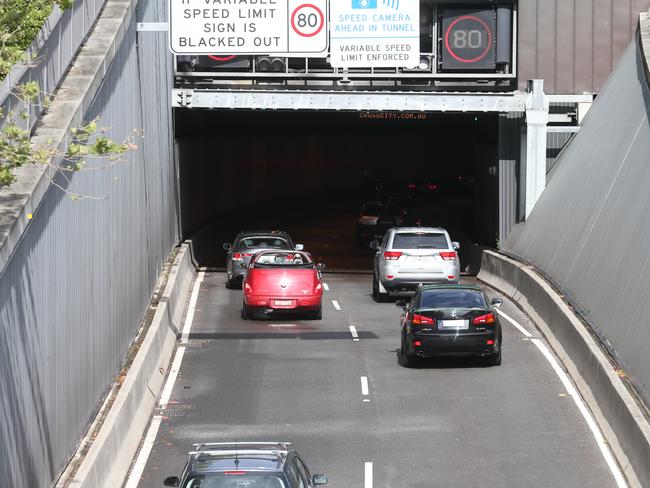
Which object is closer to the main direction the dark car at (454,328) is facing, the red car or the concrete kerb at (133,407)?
the red car

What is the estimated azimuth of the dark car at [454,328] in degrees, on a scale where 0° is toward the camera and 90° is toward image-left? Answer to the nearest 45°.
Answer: approximately 180°

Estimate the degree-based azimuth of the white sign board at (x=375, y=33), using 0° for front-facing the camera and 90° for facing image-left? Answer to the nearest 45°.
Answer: approximately 0°

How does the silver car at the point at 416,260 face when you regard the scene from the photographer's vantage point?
facing away from the viewer

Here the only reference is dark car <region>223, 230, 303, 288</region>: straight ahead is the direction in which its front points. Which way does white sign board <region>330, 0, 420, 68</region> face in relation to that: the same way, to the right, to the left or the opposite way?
the opposite way

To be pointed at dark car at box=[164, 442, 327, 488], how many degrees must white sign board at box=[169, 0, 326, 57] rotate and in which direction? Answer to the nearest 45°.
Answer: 0° — it already faces it

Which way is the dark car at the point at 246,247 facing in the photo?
away from the camera

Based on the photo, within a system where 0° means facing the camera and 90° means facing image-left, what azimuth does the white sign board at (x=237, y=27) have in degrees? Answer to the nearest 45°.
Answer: approximately 0°

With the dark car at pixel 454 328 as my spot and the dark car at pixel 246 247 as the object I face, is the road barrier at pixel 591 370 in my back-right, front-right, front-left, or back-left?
back-right

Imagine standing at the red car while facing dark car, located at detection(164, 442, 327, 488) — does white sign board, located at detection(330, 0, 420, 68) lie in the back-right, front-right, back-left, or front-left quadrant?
back-left

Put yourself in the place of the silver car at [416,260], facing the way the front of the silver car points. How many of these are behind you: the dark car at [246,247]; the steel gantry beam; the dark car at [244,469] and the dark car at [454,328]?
2
